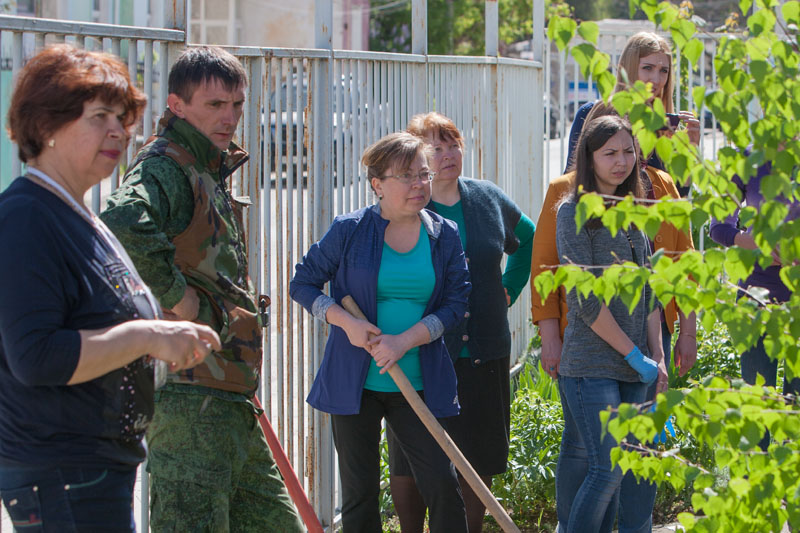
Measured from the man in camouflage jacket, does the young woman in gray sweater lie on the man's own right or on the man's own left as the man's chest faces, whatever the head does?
on the man's own left

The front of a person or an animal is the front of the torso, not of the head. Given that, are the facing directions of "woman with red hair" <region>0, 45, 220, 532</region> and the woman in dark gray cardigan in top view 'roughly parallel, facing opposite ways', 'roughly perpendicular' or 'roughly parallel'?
roughly perpendicular

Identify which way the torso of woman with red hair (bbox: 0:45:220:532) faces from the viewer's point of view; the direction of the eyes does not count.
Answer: to the viewer's right

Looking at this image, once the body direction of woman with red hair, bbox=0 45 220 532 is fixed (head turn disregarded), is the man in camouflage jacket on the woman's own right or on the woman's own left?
on the woman's own left

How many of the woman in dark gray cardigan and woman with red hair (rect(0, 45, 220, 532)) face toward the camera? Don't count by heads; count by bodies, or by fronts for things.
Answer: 1
